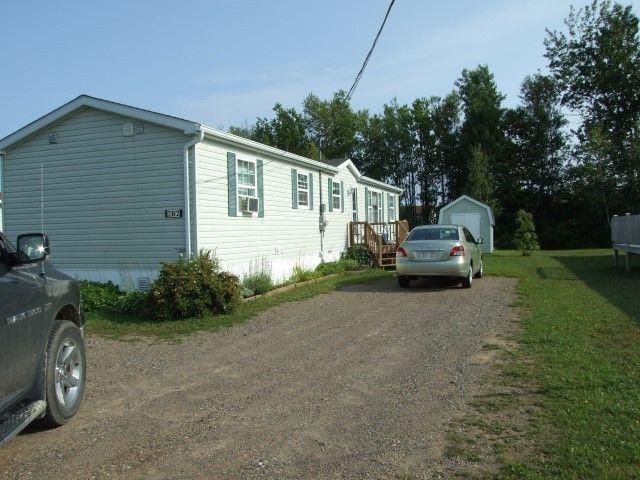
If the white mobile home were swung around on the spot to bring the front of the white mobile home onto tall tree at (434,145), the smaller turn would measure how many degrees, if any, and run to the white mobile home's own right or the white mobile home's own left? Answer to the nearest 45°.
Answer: approximately 90° to the white mobile home's own left

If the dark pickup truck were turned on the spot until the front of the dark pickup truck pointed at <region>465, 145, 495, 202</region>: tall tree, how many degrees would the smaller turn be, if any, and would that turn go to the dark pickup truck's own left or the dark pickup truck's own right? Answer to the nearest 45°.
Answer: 0° — it already faces it

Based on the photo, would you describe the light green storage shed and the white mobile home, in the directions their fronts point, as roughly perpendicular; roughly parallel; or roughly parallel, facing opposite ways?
roughly perpendicular

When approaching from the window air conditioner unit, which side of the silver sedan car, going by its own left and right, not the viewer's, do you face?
left

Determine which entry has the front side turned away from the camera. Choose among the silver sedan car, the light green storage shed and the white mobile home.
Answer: the silver sedan car

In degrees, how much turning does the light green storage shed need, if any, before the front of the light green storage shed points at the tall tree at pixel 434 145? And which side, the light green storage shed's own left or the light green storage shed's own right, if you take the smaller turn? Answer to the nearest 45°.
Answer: approximately 180°

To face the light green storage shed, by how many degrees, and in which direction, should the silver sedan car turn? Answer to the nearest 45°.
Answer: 0° — it already faces it

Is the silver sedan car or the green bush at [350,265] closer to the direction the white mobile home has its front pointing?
the silver sedan car

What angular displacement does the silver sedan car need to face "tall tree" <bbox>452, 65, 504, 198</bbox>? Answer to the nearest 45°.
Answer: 0° — it already faces it

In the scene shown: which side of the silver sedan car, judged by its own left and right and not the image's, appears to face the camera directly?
back

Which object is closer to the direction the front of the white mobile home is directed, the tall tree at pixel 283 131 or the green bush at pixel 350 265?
the green bush

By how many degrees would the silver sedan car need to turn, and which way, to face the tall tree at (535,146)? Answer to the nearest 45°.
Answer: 0° — it already faces it
